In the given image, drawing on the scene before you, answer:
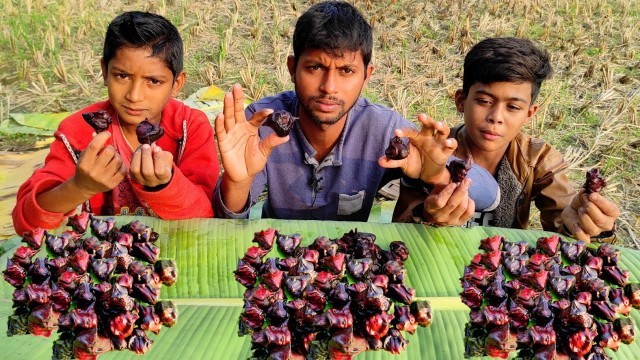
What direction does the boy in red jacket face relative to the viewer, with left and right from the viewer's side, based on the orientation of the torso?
facing the viewer

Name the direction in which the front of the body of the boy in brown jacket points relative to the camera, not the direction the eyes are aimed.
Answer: toward the camera

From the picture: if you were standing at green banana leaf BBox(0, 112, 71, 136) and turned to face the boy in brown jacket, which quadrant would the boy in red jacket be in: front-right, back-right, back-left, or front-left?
front-right

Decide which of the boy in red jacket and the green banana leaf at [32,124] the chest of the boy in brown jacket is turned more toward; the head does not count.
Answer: the boy in red jacket

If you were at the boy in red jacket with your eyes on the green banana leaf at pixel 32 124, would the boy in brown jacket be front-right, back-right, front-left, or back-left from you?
back-right

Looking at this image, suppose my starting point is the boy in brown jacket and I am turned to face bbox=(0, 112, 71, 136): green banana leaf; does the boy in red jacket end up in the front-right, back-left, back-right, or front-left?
front-left

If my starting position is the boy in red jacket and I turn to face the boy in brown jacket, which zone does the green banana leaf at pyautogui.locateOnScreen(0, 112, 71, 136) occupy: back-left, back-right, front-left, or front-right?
back-left

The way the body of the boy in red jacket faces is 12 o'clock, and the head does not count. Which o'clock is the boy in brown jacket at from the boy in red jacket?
The boy in brown jacket is roughly at 9 o'clock from the boy in red jacket.

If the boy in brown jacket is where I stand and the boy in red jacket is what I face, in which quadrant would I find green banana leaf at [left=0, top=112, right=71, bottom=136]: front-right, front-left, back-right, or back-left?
front-right

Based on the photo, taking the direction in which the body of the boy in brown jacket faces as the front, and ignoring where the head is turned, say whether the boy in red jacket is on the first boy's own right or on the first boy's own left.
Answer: on the first boy's own right

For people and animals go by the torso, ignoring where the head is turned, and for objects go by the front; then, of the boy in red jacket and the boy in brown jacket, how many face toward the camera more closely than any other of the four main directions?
2

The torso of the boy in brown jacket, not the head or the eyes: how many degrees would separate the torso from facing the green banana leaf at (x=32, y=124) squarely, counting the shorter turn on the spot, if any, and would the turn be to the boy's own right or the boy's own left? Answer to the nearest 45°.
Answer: approximately 90° to the boy's own right
